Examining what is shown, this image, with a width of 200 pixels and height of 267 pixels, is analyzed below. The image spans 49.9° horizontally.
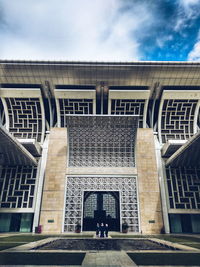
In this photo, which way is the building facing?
toward the camera
